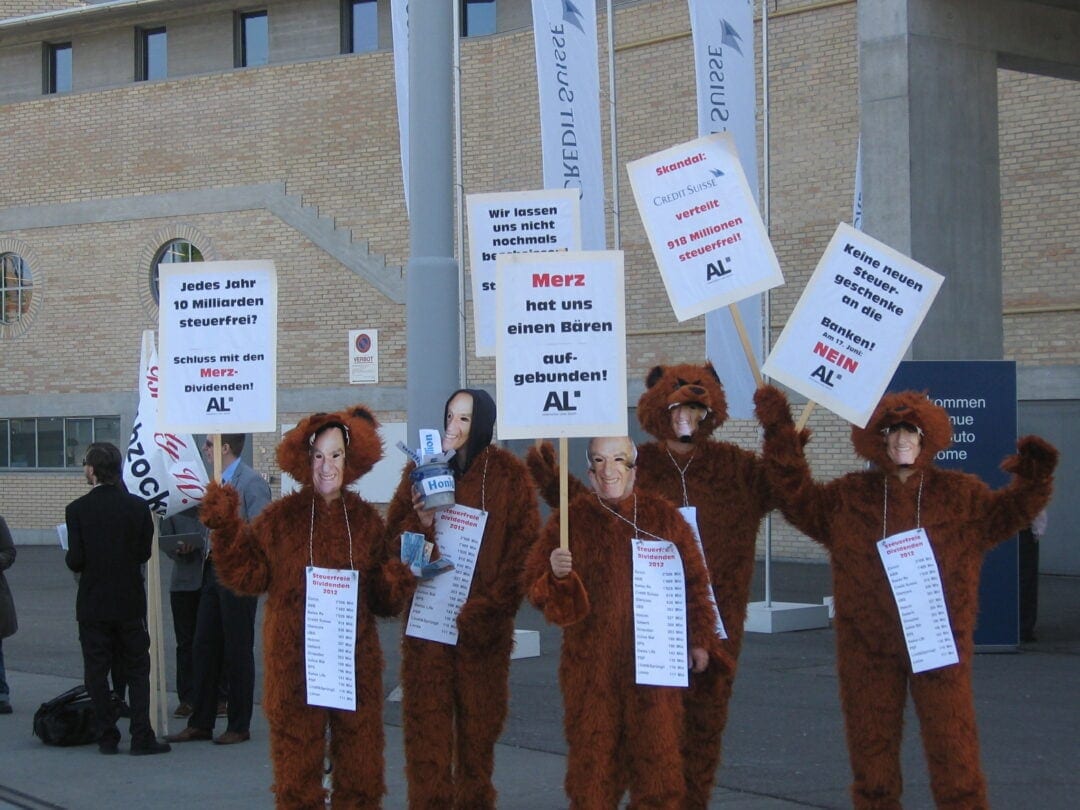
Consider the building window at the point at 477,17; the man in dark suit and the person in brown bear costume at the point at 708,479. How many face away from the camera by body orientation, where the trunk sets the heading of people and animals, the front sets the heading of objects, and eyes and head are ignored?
1

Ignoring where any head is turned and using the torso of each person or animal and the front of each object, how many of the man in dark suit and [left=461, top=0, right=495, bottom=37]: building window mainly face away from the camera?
1

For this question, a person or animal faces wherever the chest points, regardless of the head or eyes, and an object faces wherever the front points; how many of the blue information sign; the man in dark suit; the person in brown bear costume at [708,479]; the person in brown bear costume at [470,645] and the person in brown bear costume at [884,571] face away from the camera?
1

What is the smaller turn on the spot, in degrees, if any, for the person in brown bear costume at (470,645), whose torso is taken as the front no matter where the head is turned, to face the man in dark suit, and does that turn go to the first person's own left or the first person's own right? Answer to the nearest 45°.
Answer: approximately 90° to the first person's own right

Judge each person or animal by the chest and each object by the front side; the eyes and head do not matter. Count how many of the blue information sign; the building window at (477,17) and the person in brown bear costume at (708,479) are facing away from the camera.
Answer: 0

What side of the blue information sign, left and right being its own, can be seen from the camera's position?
front

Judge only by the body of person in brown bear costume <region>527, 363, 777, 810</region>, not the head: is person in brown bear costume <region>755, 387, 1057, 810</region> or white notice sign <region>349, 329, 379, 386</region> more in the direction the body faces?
the person in brown bear costume

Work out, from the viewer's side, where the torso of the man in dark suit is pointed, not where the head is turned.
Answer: away from the camera

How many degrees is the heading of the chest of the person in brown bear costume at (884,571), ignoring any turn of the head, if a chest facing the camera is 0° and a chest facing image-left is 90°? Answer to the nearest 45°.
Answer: approximately 0°

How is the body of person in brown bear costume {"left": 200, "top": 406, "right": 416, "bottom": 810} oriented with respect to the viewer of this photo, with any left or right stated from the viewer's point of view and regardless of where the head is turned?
facing the viewer

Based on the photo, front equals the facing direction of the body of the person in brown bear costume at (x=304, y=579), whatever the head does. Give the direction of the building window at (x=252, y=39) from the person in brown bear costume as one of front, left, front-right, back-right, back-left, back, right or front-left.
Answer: back
